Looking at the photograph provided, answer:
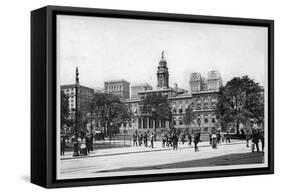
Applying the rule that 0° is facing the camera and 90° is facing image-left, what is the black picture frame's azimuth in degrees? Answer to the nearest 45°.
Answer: approximately 315°
